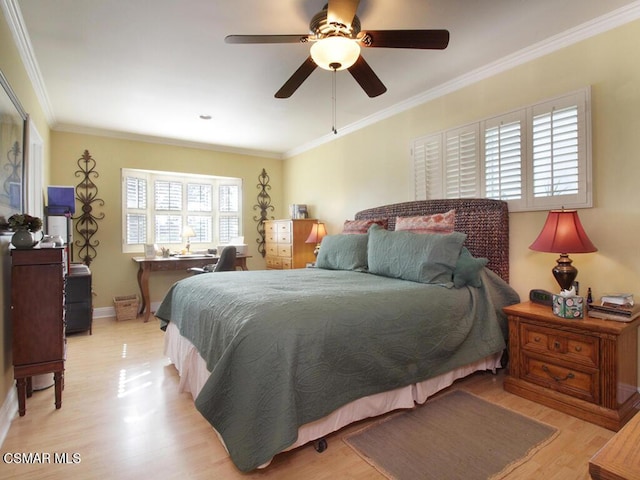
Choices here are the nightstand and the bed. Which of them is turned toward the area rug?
the nightstand

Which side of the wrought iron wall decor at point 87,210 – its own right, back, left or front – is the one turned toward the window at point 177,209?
left

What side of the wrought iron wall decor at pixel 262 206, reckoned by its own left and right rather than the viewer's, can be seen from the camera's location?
front

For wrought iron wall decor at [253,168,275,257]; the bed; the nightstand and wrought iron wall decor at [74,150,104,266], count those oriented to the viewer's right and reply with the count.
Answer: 0

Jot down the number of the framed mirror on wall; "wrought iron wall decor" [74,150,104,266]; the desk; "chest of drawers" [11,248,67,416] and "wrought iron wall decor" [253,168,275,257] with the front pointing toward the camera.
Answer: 3

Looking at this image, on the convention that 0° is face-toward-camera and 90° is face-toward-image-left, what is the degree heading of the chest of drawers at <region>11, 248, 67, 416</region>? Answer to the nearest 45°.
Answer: approximately 270°

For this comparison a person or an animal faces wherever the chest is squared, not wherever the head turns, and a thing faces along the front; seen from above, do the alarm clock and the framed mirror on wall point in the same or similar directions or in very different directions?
very different directions

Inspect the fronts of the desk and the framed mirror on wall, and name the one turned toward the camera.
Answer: the desk

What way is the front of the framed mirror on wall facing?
to the viewer's right

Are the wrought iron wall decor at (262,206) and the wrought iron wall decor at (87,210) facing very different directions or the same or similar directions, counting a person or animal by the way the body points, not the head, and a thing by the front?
same or similar directions

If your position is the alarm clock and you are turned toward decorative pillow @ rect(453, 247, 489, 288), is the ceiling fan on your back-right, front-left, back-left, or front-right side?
front-left

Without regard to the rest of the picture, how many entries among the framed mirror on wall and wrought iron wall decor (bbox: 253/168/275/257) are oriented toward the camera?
1

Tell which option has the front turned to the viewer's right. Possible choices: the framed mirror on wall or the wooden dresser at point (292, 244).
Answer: the framed mirror on wall

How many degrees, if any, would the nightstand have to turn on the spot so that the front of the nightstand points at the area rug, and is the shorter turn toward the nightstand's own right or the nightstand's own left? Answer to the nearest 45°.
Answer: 0° — it already faces it

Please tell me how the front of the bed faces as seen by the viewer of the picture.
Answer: facing the viewer and to the left of the viewer

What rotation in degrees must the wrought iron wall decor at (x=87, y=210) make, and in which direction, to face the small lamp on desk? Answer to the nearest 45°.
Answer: approximately 90° to its left
